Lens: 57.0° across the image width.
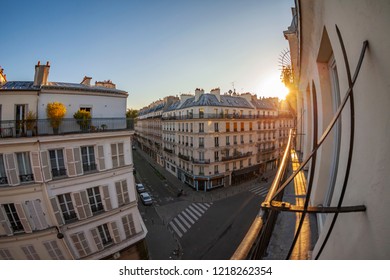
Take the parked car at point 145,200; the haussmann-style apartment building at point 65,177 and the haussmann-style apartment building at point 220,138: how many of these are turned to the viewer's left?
0

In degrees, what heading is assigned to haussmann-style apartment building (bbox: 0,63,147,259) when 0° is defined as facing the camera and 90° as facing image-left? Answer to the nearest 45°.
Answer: approximately 315°

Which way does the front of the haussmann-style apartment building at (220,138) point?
toward the camera

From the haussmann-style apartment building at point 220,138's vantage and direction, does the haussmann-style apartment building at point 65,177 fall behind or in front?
in front

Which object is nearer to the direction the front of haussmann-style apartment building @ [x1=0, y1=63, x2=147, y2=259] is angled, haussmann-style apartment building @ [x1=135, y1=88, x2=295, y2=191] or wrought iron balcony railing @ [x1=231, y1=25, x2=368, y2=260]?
the wrought iron balcony railing

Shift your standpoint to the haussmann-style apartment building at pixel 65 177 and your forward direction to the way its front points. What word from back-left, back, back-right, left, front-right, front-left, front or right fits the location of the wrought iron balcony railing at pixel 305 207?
front-right
